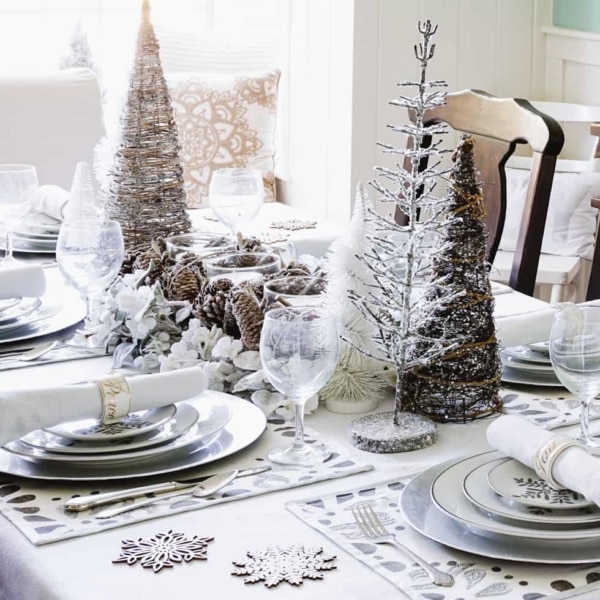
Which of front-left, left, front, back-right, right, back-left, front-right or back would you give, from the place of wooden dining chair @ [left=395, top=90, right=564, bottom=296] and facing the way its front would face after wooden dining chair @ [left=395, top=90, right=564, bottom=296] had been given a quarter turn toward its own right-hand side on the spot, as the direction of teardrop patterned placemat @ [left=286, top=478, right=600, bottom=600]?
back-left

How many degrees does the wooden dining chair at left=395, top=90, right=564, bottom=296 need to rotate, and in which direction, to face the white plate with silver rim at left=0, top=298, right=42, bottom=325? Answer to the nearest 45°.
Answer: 0° — it already faces it

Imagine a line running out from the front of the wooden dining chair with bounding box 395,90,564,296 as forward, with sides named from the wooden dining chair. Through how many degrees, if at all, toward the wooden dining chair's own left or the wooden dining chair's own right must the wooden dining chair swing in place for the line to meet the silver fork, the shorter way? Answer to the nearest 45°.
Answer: approximately 45° to the wooden dining chair's own left

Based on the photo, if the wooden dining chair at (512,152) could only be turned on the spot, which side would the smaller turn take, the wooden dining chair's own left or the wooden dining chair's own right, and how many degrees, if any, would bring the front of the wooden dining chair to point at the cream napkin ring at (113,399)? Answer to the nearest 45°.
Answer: approximately 45° to the wooden dining chair's own left

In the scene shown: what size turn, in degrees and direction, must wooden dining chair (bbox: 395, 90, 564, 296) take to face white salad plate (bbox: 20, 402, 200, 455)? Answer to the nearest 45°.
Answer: approximately 45° to its left

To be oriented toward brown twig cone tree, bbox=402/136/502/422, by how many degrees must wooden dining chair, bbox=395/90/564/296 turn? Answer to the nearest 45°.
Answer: approximately 45° to its left

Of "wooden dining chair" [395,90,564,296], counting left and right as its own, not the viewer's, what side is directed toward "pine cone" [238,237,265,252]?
front

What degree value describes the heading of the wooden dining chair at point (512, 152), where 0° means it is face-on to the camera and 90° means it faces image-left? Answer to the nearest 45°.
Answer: approximately 45°

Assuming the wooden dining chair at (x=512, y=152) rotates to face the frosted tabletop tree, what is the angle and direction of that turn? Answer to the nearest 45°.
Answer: approximately 45° to its left
